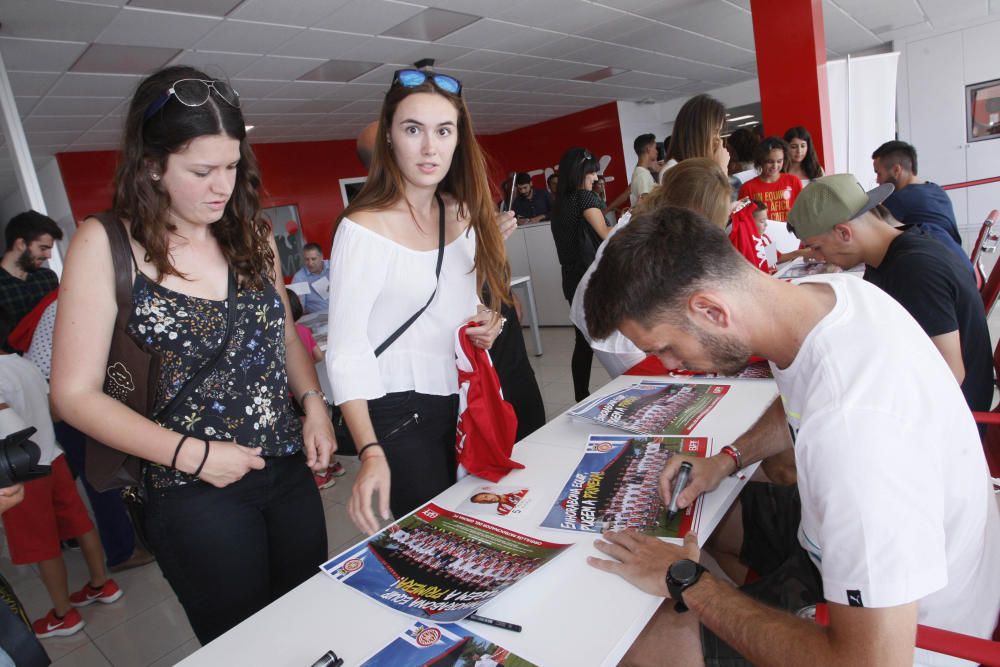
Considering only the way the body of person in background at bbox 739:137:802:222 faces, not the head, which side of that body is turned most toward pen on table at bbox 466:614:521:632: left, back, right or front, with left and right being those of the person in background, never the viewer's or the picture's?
front

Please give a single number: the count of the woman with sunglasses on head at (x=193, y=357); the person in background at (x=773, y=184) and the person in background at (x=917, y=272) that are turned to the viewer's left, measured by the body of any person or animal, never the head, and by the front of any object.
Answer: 1

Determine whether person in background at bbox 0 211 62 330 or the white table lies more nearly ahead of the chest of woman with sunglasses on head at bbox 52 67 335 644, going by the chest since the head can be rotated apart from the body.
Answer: the white table

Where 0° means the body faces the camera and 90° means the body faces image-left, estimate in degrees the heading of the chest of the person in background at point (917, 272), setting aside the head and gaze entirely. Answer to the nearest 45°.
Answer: approximately 90°

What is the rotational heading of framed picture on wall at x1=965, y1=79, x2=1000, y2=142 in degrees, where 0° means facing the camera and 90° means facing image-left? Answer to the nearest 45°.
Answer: approximately 45°

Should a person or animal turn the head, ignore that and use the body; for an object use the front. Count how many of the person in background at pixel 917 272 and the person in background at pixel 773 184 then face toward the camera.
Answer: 1

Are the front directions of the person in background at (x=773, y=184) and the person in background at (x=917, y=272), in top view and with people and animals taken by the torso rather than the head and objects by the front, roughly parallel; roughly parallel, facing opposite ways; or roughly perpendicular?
roughly perpendicular

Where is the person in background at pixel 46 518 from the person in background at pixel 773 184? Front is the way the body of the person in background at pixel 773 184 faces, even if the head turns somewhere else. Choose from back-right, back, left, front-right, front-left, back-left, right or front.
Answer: front-right

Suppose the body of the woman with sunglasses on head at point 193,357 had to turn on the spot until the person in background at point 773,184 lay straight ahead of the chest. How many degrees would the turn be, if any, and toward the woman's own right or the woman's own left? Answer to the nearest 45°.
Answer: approximately 90° to the woman's own left

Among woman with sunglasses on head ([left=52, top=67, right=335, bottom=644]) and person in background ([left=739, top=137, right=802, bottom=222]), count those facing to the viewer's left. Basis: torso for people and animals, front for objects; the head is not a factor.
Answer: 0
